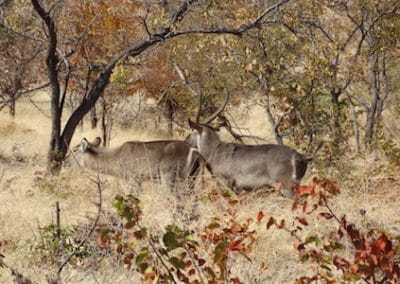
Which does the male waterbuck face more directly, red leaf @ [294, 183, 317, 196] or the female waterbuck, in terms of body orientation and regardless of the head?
the female waterbuck

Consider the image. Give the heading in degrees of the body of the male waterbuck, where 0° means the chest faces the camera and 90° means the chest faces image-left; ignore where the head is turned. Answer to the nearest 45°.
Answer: approximately 90°

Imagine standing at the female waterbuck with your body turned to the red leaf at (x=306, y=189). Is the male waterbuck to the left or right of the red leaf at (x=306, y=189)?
left

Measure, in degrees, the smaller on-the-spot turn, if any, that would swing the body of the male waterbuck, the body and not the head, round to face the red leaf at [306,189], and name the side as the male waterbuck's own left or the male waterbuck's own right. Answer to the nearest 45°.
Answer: approximately 90° to the male waterbuck's own left

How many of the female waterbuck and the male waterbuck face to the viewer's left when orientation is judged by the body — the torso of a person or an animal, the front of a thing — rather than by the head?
2

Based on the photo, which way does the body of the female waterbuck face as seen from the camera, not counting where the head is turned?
to the viewer's left
